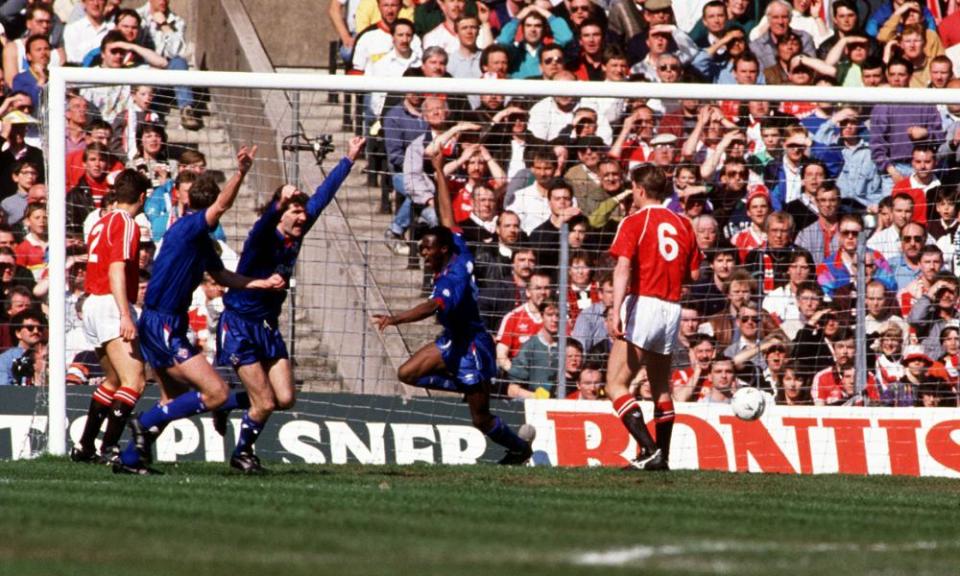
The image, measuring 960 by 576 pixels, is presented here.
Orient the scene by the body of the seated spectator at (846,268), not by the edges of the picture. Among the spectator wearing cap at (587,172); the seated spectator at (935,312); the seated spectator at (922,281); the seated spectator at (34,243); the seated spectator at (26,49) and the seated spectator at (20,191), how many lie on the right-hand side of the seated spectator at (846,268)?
4

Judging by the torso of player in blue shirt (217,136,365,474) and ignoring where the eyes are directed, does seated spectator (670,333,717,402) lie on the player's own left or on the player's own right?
on the player's own left

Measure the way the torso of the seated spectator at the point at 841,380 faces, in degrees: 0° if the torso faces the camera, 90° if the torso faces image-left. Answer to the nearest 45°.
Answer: approximately 0°
